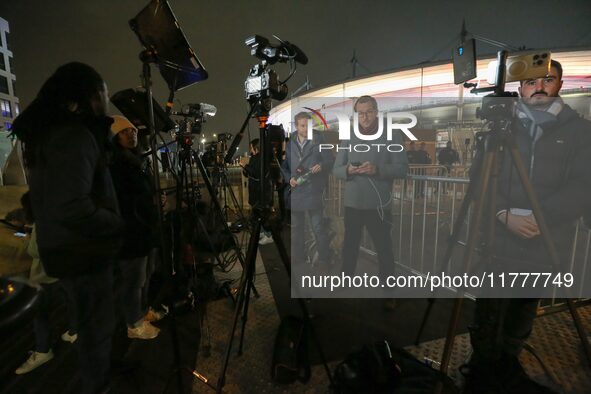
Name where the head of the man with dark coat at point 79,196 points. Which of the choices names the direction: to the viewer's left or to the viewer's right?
to the viewer's right

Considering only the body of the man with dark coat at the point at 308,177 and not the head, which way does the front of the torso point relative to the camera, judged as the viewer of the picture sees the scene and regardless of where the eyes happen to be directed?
toward the camera

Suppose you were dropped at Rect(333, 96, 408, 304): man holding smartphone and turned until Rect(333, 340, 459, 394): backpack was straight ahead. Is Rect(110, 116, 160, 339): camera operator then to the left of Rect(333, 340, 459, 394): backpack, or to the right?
right

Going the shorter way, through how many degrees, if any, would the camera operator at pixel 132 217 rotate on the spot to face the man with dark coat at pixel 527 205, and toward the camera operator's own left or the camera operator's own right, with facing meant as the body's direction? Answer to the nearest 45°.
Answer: approximately 45° to the camera operator's own right

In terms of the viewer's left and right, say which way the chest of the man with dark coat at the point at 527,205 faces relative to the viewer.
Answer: facing the viewer and to the left of the viewer

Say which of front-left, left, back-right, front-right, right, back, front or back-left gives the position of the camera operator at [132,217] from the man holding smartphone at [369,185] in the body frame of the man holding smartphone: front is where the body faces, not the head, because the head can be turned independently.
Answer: front-right

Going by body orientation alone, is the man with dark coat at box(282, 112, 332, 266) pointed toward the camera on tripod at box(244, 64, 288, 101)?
yes

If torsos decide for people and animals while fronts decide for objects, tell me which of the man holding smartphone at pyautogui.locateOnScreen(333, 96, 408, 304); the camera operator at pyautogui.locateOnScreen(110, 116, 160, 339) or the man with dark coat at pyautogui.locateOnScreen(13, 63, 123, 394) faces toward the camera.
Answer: the man holding smartphone

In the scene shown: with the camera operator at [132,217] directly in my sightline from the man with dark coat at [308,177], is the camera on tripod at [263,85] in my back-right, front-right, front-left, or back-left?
front-left

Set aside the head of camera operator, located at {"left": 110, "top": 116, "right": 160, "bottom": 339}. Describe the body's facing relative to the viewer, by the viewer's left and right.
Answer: facing to the right of the viewer

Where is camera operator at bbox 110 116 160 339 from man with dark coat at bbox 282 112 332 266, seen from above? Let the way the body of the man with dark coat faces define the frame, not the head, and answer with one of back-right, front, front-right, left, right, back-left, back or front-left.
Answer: front-right

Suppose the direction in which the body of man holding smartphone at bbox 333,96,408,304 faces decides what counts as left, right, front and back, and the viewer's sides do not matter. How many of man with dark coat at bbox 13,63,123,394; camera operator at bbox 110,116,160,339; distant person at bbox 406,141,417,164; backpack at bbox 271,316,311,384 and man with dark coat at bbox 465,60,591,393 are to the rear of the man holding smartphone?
1

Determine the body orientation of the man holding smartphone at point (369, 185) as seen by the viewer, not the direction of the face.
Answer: toward the camera

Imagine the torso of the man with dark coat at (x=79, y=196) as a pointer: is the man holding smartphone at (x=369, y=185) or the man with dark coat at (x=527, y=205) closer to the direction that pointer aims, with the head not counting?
the man holding smartphone

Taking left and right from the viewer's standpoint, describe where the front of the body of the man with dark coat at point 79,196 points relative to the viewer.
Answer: facing to the right of the viewer
